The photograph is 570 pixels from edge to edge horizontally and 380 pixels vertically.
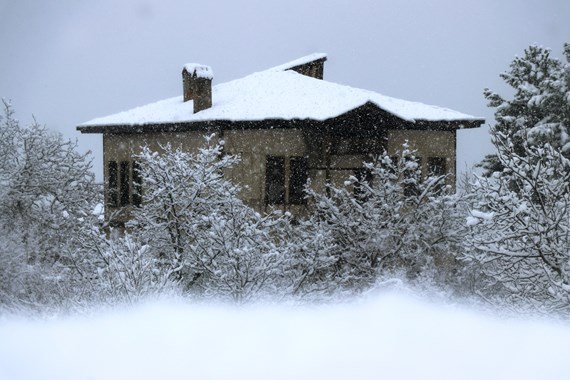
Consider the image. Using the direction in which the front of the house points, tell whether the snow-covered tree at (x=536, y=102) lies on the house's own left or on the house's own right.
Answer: on the house's own left

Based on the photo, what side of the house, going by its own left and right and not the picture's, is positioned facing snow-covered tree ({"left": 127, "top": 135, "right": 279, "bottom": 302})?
front

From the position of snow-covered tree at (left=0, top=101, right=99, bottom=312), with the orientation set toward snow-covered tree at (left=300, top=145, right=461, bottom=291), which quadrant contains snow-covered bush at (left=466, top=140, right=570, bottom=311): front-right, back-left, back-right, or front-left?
front-right

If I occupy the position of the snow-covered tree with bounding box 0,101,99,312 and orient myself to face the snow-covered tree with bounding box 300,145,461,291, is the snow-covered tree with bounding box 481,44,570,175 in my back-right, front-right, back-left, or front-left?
front-left

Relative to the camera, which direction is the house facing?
toward the camera

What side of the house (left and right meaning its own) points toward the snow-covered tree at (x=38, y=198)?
right

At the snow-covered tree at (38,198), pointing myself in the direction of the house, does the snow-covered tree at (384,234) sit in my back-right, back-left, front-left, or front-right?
front-right

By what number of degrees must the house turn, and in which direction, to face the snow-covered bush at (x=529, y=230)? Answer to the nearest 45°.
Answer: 0° — it already faces it
